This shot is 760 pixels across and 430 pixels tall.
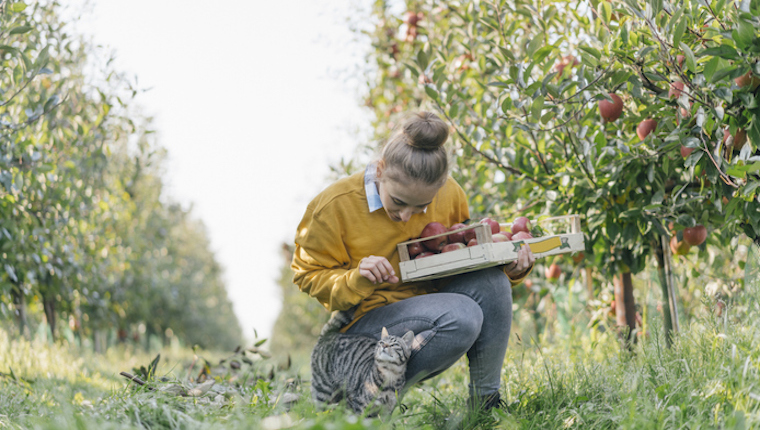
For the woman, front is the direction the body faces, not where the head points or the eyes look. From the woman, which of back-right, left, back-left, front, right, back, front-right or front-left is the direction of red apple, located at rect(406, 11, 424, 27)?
back-left

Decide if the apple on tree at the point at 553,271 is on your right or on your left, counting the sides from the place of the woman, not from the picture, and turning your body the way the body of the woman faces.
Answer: on your left

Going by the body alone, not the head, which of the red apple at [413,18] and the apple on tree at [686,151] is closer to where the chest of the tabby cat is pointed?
the apple on tree

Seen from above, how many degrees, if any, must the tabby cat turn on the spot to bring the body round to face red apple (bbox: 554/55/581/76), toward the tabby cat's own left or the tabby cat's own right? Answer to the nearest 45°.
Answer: approximately 90° to the tabby cat's own left

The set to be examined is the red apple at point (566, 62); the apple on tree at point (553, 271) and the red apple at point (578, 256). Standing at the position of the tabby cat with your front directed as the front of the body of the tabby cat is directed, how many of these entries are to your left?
3

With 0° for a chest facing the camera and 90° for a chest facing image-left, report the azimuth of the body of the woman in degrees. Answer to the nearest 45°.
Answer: approximately 315°

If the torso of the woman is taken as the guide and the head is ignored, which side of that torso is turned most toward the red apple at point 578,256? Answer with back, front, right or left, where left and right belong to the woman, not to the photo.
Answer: left
